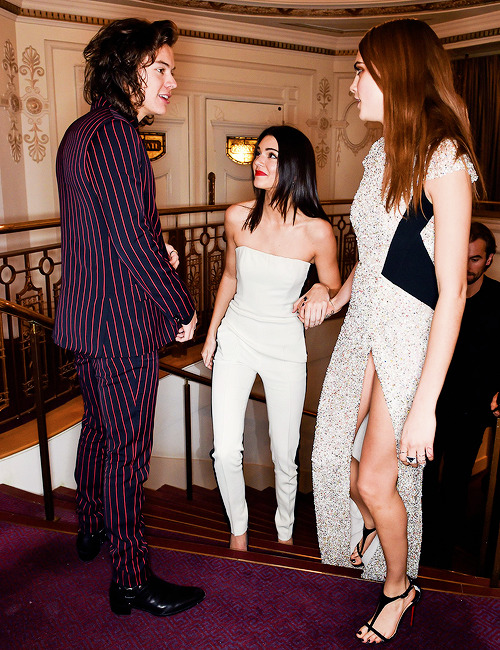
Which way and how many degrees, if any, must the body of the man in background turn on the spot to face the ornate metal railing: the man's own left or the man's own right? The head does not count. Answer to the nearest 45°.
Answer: approximately 45° to the man's own right

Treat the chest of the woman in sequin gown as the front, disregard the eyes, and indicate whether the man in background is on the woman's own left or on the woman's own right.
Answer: on the woman's own right

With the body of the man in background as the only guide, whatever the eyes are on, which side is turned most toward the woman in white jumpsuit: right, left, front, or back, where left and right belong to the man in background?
front

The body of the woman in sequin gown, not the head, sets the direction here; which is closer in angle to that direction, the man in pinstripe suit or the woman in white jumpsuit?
the man in pinstripe suit

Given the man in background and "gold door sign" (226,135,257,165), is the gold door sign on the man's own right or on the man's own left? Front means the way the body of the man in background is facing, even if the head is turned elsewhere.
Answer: on the man's own right

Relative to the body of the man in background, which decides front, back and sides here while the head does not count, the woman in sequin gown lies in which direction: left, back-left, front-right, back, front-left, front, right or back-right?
front-left

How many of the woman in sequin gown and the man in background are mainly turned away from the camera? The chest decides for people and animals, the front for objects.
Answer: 0

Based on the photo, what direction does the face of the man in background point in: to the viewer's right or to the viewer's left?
to the viewer's left

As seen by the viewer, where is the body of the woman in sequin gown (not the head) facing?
to the viewer's left

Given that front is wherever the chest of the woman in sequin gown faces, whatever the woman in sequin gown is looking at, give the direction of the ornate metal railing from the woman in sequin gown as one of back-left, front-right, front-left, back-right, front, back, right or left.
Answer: front-right

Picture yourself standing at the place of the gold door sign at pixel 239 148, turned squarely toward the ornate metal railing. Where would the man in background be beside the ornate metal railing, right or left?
left

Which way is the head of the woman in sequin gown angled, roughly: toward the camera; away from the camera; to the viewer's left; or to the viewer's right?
to the viewer's left

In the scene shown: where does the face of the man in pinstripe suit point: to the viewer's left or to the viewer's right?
to the viewer's right

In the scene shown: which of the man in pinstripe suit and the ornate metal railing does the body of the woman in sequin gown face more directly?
the man in pinstripe suit

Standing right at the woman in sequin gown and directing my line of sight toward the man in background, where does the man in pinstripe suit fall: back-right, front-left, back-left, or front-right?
back-left
